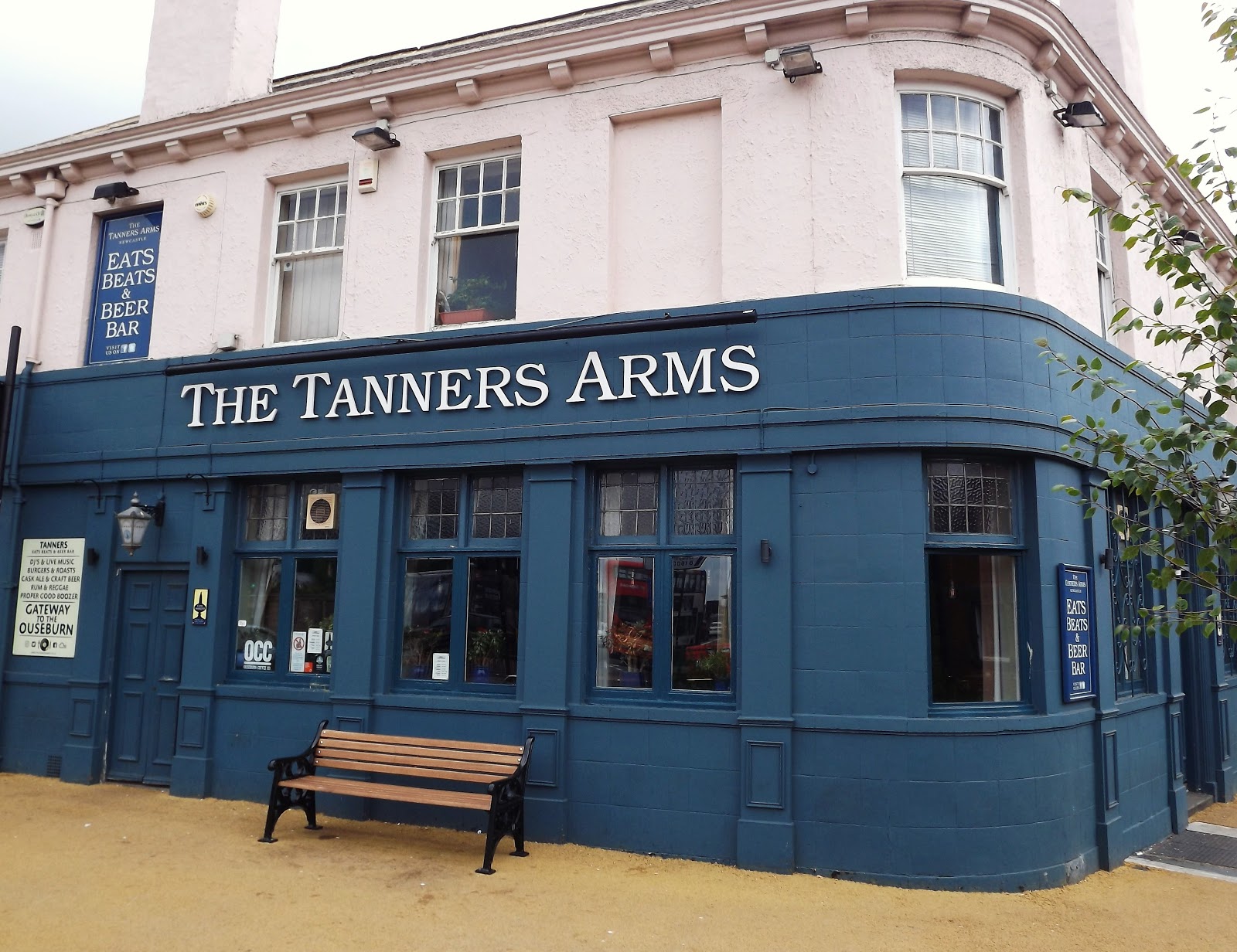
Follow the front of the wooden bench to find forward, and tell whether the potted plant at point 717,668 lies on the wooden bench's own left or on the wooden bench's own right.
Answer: on the wooden bench's own left

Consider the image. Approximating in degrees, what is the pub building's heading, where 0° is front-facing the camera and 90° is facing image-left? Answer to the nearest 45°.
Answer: approximately 45°
